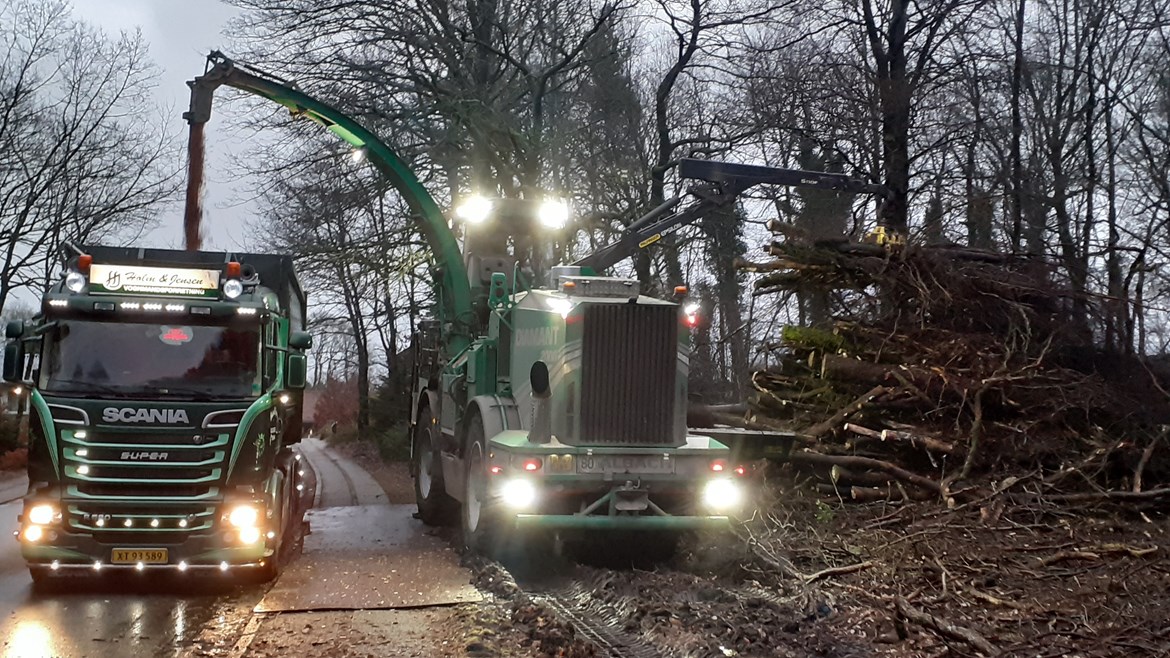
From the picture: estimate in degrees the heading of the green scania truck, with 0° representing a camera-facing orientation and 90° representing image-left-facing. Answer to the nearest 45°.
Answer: approximately 0°
